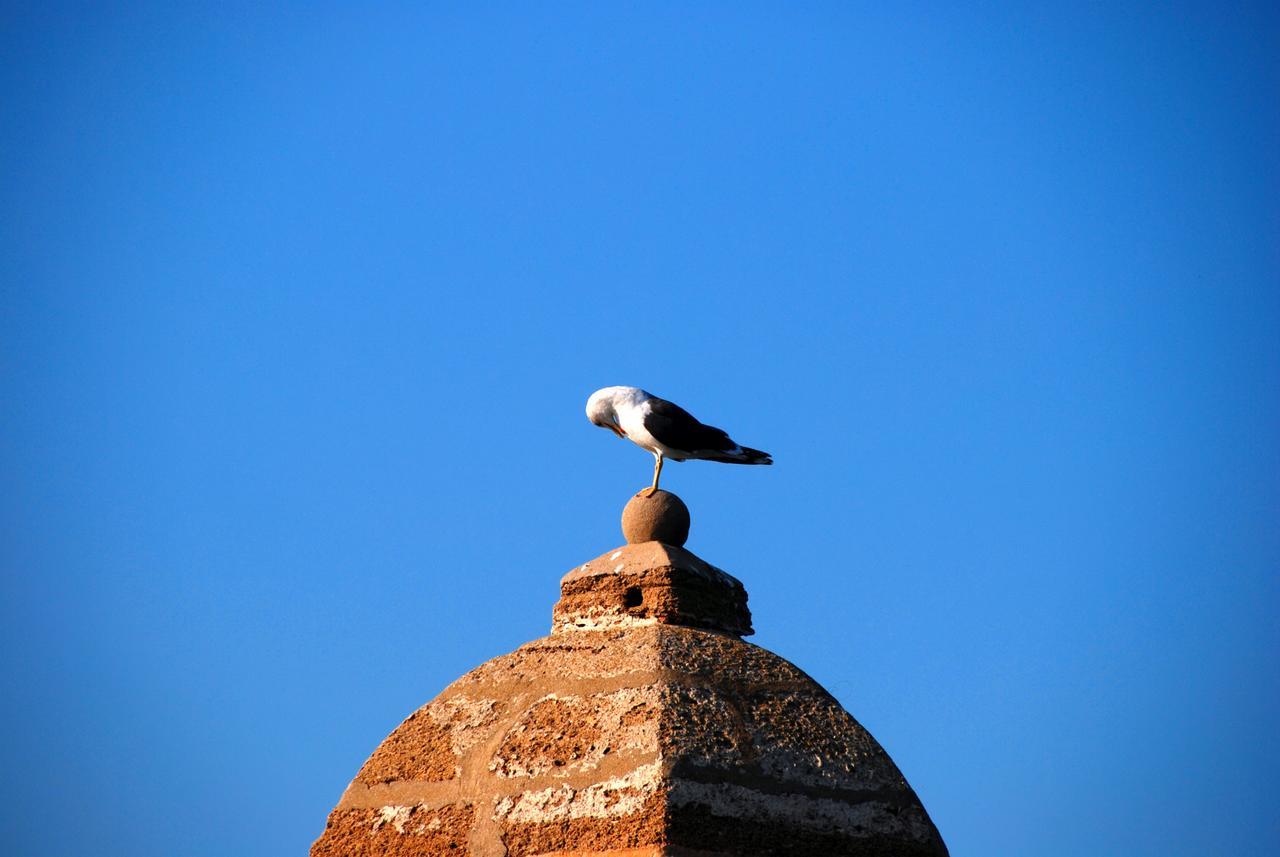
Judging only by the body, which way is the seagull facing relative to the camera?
to the viewer's left
